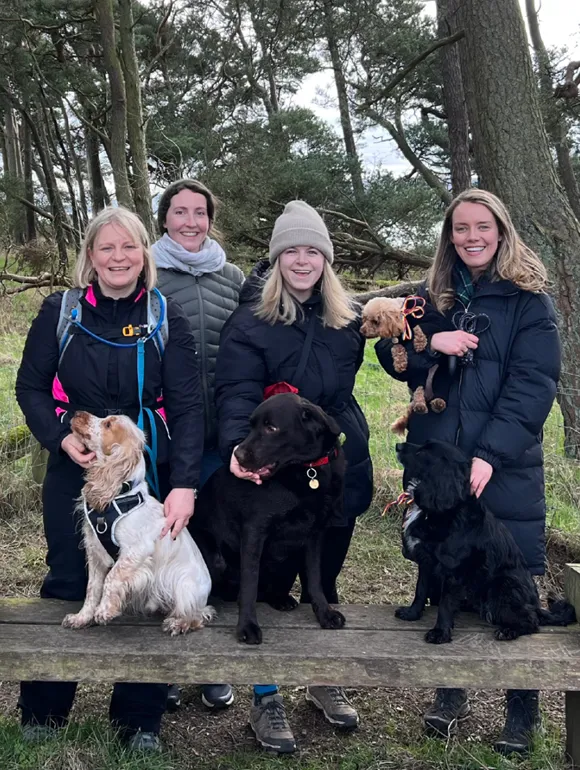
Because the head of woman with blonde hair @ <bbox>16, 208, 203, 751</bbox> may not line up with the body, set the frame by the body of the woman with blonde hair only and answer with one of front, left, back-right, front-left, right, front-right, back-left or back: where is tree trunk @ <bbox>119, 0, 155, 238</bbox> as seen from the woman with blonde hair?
back

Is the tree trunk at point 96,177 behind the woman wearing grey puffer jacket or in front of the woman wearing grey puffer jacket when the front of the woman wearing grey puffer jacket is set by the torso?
behind

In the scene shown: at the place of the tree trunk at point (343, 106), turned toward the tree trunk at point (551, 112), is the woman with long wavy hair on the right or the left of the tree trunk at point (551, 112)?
right

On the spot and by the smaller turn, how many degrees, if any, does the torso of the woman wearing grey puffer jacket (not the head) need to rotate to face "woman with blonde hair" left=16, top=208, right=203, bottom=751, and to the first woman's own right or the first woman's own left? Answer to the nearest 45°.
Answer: approximately 45° to the first woman's own right

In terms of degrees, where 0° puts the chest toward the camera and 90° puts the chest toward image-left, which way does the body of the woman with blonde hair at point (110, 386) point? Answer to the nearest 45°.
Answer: approximately 0°

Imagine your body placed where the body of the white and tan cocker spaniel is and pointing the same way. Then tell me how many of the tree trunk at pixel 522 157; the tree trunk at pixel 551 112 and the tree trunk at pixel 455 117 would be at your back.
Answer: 3

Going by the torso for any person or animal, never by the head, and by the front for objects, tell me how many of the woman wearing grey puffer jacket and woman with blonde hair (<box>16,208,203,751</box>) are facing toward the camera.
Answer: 2
